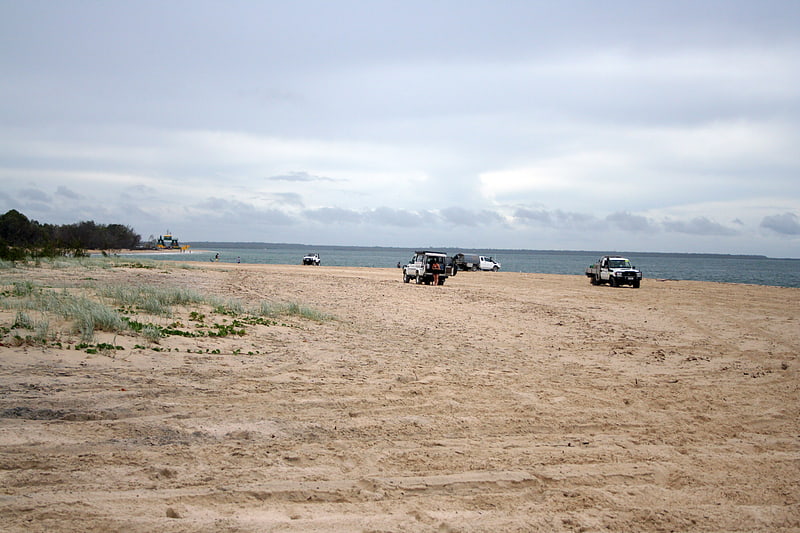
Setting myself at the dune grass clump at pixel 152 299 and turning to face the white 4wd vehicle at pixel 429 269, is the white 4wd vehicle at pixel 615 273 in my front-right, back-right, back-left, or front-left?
front-right

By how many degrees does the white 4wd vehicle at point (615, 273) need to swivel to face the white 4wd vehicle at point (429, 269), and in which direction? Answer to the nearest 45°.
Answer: approximately 90° to its right

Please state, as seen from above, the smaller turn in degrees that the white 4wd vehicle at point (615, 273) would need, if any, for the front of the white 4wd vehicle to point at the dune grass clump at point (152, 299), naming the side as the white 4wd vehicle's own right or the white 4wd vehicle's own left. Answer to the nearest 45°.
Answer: approximately 45° to the white 4wd vehicle's own right

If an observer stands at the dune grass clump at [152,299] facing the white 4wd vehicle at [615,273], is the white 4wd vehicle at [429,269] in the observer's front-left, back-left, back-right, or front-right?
front-left

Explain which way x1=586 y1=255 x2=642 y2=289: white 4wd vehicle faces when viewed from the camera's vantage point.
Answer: facing the viewer and to the right of the viewer

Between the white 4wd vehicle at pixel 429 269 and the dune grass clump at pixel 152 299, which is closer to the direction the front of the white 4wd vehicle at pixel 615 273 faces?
the dune grass clump
